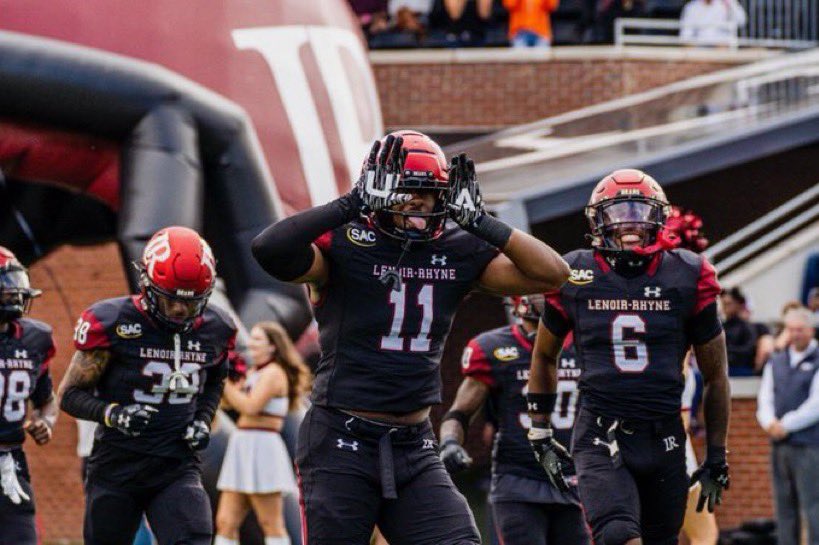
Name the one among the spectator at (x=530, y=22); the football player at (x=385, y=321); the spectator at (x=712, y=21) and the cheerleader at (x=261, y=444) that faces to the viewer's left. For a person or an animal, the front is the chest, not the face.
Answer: the cheerleader

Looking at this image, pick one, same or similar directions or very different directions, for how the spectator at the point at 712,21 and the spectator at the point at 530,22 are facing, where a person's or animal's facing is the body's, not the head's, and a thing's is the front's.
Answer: same or similar directions

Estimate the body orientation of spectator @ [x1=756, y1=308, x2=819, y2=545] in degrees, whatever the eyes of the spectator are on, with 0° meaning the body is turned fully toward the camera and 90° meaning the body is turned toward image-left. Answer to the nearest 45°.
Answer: approximately 45°

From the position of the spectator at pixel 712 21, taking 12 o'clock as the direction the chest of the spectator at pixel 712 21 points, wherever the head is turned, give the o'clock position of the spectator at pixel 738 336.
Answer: the spectator at pixel 738 336 is roughly at 12 o'clock from the spectator at pixel 712 21.

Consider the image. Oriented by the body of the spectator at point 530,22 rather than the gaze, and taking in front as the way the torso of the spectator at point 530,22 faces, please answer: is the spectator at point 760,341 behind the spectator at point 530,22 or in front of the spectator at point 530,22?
in front

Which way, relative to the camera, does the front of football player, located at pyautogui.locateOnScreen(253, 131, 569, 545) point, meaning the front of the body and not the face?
toward the camera

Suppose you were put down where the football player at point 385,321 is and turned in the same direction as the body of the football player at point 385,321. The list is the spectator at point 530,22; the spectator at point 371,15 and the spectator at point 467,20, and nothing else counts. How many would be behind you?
3

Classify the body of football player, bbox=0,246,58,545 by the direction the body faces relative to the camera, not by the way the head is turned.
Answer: toward the camera

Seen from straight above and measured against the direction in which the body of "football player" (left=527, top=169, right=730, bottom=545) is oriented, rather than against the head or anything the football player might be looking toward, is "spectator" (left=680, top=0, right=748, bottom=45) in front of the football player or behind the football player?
behind

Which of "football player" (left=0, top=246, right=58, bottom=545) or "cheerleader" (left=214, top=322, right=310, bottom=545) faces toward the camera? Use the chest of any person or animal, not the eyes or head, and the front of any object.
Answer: the football player

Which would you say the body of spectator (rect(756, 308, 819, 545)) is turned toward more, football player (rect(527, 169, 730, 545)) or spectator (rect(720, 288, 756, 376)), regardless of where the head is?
the football player

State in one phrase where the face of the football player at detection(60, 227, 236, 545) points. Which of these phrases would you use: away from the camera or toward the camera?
toward the camera

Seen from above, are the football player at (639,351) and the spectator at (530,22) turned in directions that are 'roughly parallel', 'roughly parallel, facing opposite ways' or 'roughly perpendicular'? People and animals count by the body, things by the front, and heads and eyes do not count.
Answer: roughly parallel

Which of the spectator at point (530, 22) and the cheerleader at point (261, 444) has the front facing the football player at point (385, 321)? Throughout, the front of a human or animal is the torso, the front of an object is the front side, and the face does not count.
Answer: the spectator

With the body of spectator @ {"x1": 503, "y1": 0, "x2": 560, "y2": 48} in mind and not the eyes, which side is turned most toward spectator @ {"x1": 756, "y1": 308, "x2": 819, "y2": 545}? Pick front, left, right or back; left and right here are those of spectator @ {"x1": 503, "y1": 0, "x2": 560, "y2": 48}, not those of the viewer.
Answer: front

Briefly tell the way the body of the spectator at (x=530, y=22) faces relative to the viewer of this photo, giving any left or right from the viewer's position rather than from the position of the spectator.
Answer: facing the viewer
